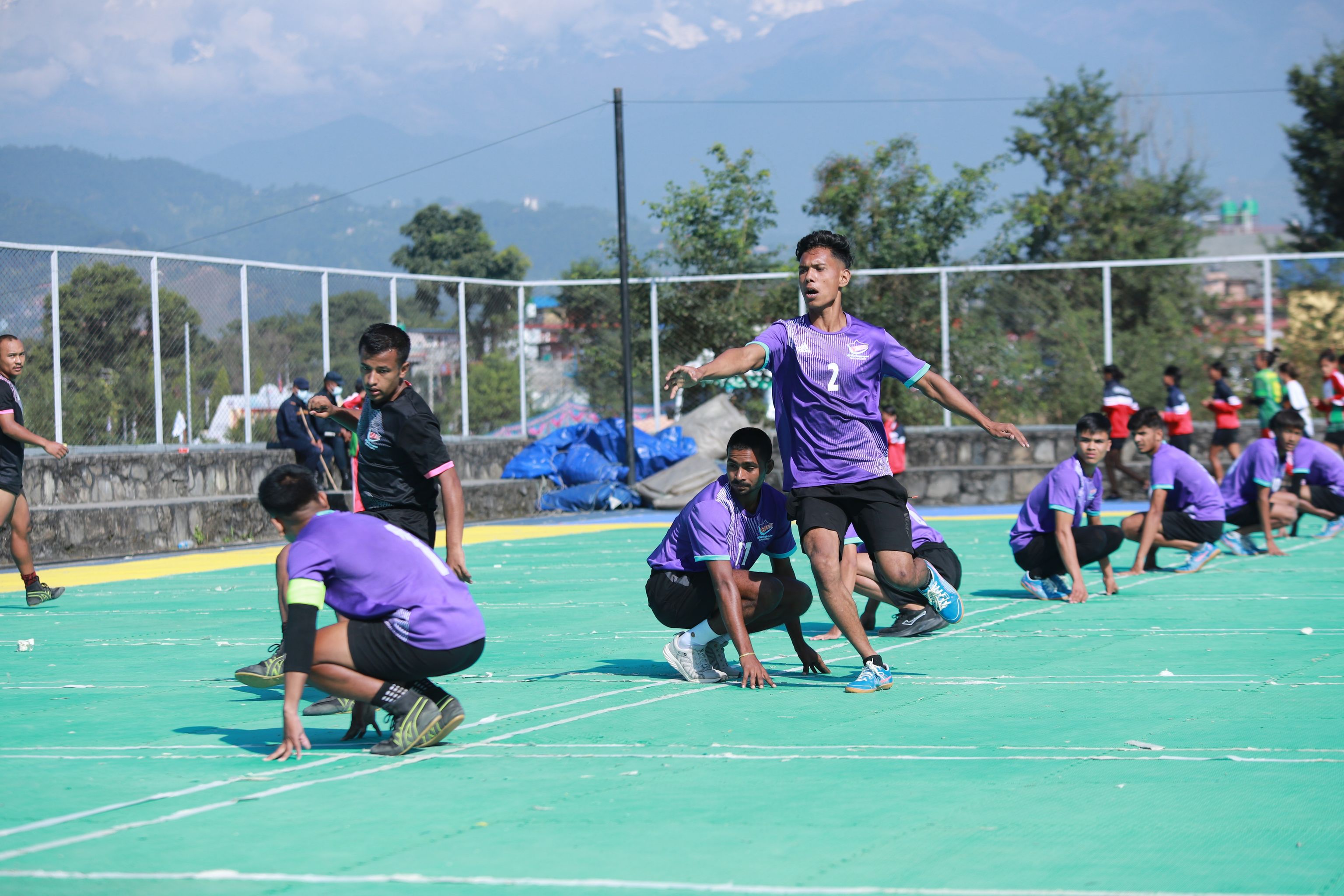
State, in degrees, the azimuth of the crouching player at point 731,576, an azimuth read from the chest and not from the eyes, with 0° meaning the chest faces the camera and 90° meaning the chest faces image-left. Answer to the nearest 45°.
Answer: approximately 315°

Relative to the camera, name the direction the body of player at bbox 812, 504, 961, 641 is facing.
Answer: to the viewer's left

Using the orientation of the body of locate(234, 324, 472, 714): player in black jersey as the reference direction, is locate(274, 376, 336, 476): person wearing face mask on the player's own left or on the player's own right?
on the player's own right

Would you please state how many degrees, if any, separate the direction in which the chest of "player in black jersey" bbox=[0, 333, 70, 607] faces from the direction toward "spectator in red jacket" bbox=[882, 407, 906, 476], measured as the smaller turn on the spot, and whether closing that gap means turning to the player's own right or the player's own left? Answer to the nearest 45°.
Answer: approximately 45° to the player's own left

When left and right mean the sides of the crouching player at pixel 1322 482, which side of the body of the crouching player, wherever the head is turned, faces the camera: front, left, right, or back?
left

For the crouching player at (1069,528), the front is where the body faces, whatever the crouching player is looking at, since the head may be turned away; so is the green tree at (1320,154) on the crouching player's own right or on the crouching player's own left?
on the crouching player's own left

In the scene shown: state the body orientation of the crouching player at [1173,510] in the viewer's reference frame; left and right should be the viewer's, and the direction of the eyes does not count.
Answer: facing to the left of the viewer

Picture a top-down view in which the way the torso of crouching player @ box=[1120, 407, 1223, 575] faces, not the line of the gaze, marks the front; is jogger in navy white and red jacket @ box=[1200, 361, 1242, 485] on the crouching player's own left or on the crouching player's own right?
on the crouching player's own right

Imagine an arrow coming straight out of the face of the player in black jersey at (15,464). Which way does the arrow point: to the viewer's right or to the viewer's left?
to the viewer's right

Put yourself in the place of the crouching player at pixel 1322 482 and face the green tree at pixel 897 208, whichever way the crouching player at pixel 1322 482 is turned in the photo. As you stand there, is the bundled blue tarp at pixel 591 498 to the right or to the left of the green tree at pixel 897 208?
left
